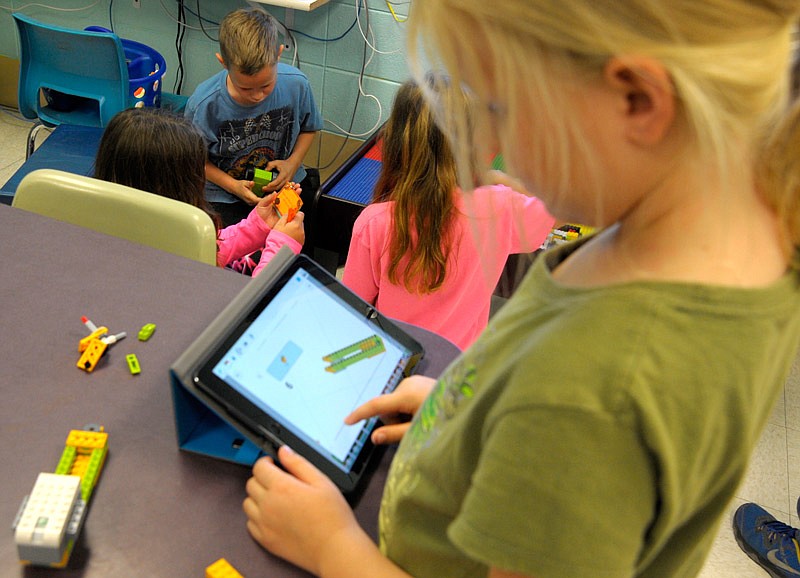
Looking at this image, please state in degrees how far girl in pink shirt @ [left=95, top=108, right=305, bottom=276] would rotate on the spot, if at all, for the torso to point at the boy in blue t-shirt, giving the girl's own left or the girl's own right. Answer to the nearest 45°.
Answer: approximately 45° to the girl's own left

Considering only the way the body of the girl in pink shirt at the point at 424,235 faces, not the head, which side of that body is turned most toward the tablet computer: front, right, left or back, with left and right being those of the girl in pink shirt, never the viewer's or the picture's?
back

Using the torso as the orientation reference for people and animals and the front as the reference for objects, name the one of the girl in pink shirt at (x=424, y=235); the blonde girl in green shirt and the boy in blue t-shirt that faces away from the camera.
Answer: the girl in pink shirt

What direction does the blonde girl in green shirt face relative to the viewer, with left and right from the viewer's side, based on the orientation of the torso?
facing to the left of the viewer

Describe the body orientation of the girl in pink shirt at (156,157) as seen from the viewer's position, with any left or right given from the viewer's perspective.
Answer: facing away from the viewer and to the right of the viewer

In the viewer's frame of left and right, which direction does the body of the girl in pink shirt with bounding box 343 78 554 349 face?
facing away from the viewer

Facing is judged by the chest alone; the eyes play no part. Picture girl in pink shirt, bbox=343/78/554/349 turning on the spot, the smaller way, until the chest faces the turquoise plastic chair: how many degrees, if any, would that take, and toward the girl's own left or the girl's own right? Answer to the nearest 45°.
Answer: approximately 45° to the girl's own left

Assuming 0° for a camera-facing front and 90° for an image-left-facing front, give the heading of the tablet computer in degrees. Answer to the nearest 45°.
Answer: approximately 315°
